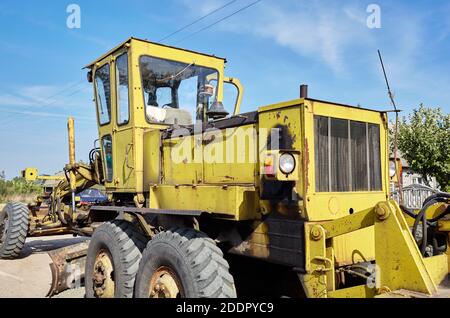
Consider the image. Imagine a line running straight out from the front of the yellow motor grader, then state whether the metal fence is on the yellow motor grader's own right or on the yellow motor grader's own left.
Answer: on the yellow motor grader's own right

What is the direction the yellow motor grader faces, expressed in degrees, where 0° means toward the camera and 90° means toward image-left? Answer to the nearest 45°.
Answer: approximately 135°

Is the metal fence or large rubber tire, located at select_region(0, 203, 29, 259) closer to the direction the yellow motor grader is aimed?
the large rubber tire

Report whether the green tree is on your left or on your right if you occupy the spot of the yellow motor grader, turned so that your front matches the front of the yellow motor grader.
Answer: on your right
